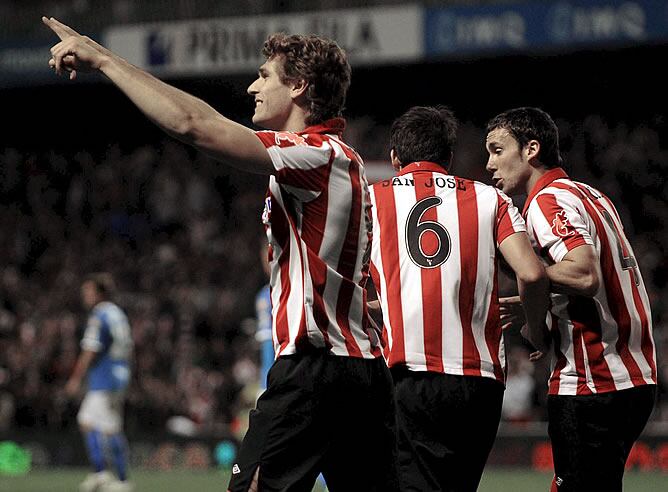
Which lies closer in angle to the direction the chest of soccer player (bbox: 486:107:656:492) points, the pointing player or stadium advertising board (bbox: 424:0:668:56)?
the pointing player

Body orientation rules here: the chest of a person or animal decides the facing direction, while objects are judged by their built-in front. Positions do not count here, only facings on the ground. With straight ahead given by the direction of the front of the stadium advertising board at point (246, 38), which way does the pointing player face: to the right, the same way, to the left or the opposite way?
to the right

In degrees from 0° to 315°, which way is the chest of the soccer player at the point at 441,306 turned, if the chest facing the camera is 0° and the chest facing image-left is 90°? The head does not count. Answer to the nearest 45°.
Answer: approximately 180°

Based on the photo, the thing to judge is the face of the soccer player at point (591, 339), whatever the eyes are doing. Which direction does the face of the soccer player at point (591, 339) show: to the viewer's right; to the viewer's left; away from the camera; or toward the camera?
to the viewer's left

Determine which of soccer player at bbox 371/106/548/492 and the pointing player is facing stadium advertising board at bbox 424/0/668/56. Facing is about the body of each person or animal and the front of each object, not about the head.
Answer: the soccer player

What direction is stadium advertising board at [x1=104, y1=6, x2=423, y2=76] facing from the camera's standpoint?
toward the camera

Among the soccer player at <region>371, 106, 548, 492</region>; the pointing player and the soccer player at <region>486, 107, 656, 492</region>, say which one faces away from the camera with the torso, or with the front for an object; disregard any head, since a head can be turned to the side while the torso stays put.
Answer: the soccer player at <region>371, 106, 548, 492</region>

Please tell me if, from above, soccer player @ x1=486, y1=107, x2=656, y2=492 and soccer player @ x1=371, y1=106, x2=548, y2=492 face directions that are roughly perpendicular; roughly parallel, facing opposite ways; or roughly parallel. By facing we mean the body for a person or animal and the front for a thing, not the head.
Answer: roughly perpendicular

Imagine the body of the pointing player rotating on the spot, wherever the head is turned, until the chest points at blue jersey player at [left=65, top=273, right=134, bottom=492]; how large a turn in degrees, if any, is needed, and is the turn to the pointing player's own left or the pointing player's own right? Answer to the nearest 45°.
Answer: approximately 90° to the pointing player's own right

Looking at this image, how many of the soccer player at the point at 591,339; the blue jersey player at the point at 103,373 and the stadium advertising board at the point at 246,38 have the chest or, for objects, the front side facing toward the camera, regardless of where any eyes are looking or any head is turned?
1

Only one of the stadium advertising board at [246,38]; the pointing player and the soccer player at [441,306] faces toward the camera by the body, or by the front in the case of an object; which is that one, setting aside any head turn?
the stadium advertising board

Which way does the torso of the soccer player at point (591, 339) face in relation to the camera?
to the viewer's left

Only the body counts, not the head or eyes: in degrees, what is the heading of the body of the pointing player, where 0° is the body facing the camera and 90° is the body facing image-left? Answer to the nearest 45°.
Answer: approximately 90°

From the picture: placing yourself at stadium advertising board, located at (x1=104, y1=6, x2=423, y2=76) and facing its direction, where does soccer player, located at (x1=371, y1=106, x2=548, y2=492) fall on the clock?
The soccer player is roughly at 12 o'clock from the stadium advertising board.

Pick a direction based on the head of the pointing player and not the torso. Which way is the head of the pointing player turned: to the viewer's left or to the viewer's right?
to the viewer's left

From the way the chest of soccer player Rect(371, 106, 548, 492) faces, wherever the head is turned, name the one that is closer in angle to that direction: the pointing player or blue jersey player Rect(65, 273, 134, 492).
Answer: the blue jersey player

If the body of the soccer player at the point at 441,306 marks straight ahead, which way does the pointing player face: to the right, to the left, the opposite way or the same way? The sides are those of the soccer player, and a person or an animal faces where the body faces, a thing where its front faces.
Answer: to the left

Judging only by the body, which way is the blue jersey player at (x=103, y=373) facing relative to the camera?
to the viewer's left

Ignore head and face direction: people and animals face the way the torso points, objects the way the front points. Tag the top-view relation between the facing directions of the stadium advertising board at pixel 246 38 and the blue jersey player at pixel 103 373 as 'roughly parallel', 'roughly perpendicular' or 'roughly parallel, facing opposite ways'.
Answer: roughly perpendicular
